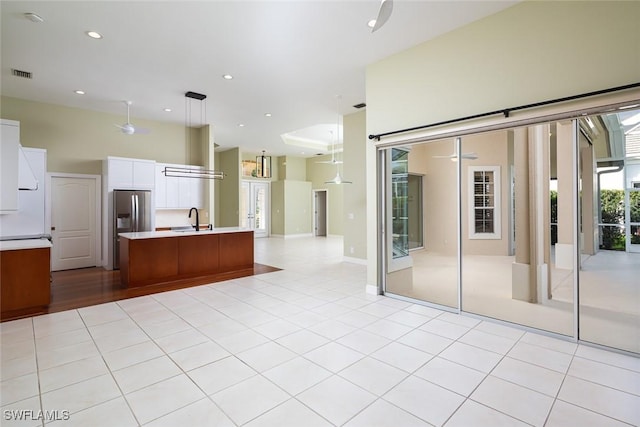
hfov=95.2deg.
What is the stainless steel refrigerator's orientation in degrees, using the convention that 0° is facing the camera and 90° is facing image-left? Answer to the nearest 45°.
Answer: approximately 0°

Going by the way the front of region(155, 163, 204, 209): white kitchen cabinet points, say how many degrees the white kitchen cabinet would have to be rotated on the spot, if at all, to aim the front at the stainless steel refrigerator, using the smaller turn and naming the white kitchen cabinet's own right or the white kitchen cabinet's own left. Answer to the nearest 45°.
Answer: approximately 45° to the white kitchen cabinet's own right

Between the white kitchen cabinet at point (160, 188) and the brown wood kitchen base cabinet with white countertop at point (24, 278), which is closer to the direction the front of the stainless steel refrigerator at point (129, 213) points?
the brown wood kitchen base cabinet with white countertop

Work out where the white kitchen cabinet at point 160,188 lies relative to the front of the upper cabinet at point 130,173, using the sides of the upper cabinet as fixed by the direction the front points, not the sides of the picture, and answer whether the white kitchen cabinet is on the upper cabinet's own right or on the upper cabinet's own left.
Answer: on the upper cabinet's own left

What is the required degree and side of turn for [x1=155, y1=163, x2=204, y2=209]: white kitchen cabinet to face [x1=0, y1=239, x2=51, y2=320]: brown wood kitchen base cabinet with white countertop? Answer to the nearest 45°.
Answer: approximately 45° to its right

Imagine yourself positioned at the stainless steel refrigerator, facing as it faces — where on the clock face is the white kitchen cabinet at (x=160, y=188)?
The white kitchen cabinet is roughly at 8 o'clock from the stainless steel refrigerator.

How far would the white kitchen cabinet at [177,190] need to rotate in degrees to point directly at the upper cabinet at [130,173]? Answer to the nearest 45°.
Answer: approximately 45° to its right

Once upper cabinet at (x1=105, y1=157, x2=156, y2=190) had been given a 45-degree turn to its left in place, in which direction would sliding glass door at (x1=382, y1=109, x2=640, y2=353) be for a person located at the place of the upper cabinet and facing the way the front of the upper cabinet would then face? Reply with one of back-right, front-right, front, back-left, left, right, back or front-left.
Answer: front

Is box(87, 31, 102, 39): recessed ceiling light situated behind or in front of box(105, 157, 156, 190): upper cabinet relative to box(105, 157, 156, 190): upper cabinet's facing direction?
in front

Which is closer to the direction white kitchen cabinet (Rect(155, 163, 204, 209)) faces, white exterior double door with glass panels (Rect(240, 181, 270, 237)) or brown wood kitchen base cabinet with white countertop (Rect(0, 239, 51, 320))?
the brown wood kitchen base cabinet with white countertop

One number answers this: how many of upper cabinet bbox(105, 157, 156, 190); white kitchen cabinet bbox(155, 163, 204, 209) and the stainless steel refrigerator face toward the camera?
3

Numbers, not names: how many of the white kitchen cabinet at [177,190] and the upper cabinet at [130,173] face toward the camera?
2

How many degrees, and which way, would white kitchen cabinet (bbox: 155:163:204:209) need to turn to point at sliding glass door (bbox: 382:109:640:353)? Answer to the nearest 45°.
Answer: approximately 45° to its left

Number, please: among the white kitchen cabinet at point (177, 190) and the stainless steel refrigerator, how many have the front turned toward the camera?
2
